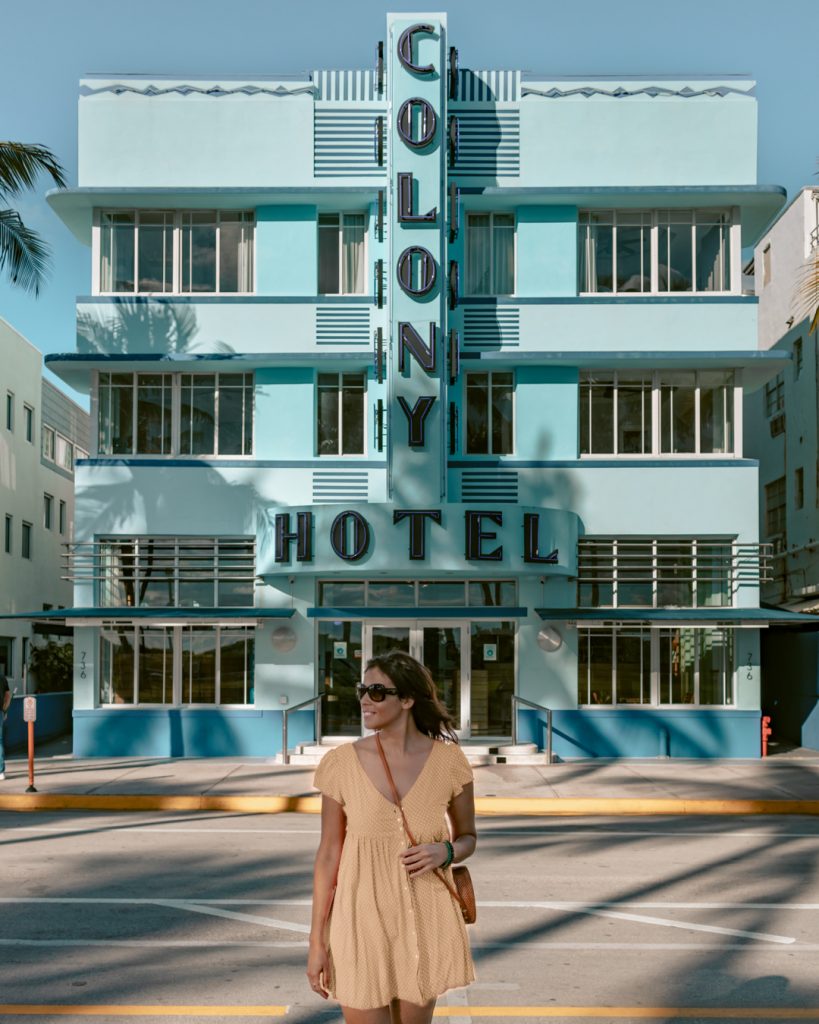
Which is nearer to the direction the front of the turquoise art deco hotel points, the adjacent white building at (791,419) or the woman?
the woman

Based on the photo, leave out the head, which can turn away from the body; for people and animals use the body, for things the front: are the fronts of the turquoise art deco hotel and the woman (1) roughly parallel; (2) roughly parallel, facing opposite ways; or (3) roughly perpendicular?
roughly parallel

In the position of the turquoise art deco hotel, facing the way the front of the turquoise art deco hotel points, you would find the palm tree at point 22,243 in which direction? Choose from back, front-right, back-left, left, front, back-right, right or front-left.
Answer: right

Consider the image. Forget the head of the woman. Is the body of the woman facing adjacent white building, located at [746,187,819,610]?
no

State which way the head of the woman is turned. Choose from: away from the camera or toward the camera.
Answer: toward the camera

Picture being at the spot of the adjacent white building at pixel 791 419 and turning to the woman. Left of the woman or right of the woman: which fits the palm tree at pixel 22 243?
right

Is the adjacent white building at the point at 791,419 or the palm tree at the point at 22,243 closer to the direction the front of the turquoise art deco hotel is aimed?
the palm tree

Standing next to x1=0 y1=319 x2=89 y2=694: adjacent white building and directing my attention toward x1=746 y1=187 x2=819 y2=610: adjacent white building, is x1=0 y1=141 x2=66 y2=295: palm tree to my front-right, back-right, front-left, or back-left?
front-right

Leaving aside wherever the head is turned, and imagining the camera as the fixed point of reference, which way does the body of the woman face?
toward the camera

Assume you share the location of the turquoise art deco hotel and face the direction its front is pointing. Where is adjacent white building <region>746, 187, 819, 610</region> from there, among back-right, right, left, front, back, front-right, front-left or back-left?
back-left

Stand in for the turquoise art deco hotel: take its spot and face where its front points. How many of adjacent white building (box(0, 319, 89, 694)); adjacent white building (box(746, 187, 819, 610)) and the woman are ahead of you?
1

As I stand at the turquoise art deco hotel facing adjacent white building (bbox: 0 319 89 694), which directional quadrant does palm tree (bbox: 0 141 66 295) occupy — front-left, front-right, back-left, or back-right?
front-left

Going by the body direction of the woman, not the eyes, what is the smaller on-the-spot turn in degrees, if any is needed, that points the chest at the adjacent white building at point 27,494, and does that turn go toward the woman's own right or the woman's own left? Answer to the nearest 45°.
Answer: approximately 180°

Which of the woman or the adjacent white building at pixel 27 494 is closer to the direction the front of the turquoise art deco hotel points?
the woman
